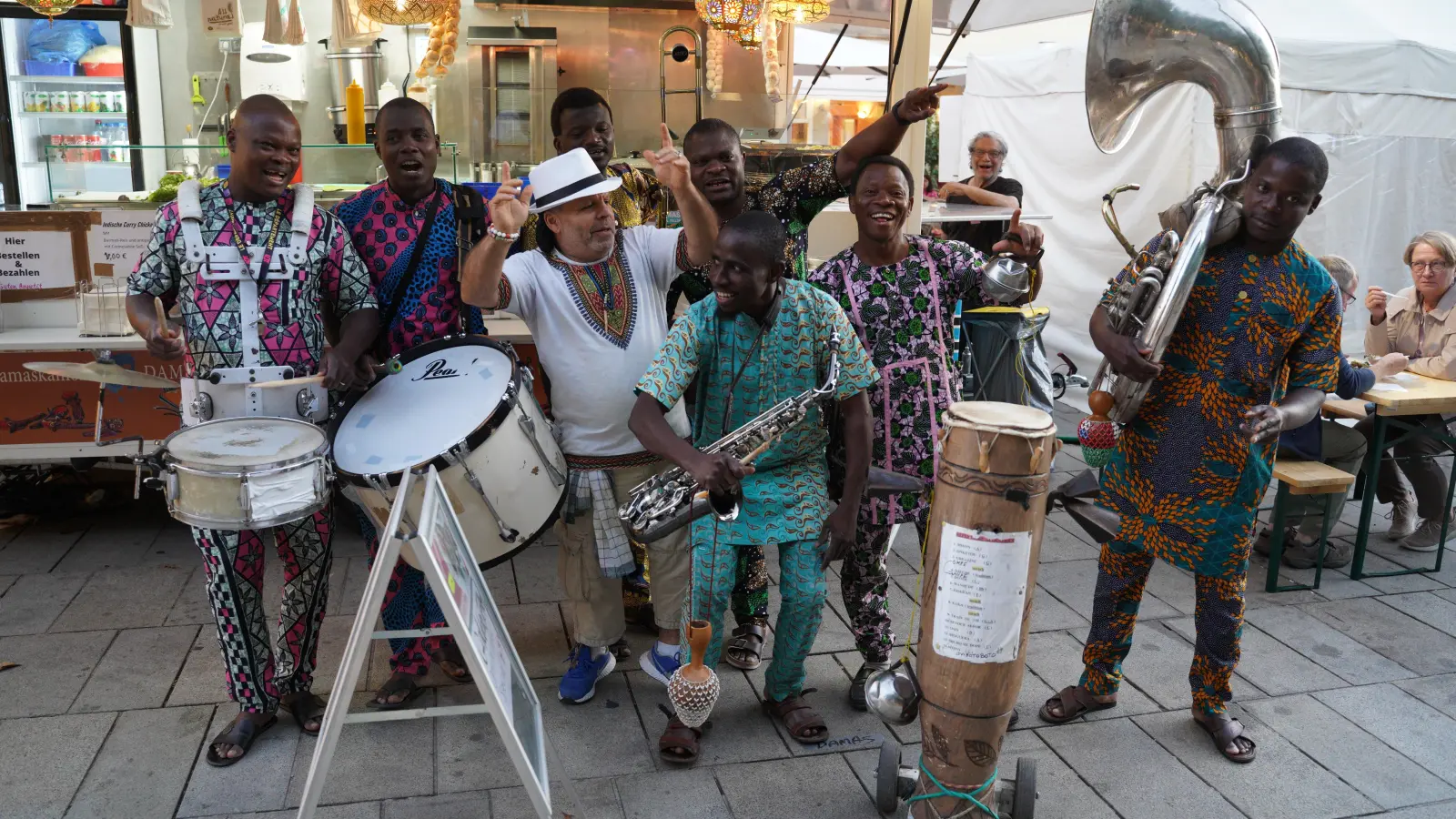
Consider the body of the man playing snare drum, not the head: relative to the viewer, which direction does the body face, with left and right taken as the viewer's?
facing the viewer

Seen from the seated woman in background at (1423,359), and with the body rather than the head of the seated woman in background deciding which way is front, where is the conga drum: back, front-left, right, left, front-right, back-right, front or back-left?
front-left

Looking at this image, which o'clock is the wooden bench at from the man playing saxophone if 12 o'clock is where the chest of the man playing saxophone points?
The wooden bench is roughly at 8 o'clock from the man playing saxophone.

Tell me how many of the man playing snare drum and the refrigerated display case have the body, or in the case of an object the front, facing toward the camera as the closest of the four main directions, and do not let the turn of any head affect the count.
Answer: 2

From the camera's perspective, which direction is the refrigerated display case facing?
toward the camera

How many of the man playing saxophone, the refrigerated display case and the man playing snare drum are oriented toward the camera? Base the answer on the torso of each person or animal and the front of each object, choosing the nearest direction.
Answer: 3

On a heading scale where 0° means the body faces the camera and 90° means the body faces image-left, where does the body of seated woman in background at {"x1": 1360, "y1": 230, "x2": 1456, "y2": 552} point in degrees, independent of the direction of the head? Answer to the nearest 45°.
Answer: approximately 45°

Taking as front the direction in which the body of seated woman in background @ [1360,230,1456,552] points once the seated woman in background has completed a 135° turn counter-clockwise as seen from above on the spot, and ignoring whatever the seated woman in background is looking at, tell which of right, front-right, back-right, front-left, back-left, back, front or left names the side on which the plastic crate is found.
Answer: back

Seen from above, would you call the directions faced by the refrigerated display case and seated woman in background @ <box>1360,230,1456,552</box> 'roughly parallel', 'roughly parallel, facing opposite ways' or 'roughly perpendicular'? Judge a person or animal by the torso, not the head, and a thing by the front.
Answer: roughly perpendicular

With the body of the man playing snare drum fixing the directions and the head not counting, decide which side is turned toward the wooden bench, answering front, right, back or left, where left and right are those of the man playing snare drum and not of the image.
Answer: left

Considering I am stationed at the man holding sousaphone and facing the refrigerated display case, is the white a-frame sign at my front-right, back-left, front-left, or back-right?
front-left

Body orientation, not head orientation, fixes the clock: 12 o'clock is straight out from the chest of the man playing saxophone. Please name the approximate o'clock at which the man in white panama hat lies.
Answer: The man in white panama hat is roughly at 4 o'clock from the man playing saxophone.

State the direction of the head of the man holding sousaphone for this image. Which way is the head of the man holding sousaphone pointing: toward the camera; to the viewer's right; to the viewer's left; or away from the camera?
toward the camera

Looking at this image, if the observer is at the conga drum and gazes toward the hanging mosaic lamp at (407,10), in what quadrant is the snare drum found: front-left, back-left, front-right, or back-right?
front-left

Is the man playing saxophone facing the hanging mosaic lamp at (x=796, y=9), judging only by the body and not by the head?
no

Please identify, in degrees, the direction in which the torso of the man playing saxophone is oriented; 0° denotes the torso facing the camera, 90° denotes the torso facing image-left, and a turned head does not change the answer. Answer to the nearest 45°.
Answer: approximately 0°

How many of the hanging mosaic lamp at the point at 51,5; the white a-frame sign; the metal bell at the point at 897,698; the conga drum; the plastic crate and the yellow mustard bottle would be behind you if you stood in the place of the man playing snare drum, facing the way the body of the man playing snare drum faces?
3

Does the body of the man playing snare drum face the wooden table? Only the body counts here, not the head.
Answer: no
